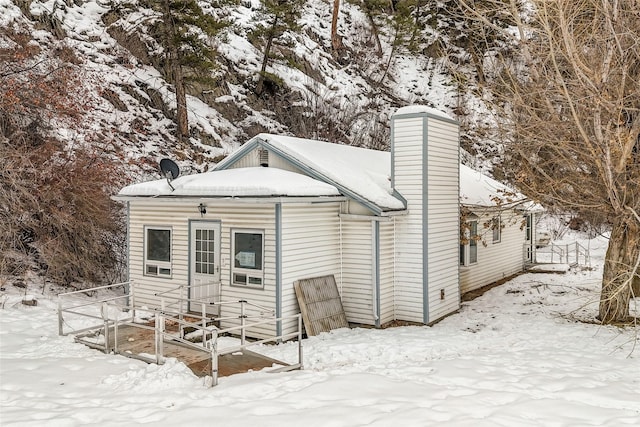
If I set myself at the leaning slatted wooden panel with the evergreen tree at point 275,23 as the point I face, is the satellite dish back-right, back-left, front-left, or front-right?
front-left

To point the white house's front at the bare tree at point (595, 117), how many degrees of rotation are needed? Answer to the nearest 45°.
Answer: approximately 135° to its left

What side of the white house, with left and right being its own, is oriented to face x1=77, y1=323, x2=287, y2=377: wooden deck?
front

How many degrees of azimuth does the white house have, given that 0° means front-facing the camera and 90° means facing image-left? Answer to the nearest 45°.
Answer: approximately 45°

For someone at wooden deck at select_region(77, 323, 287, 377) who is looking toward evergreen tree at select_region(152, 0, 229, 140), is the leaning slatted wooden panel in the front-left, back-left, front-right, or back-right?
front-right

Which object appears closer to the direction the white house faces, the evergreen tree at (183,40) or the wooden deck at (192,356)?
the wooden deck

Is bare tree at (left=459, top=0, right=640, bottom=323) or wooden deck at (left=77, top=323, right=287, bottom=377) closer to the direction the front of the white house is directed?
the wooden deck

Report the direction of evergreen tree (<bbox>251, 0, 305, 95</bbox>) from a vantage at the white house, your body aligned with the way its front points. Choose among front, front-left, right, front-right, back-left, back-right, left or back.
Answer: back-right

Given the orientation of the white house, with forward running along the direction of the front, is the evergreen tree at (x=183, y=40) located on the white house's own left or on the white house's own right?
on the white house's own right
